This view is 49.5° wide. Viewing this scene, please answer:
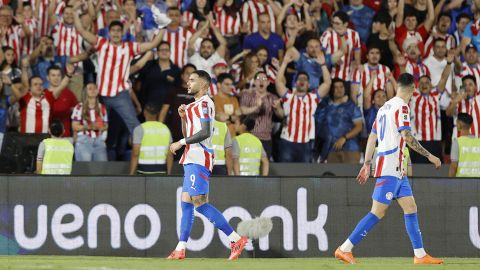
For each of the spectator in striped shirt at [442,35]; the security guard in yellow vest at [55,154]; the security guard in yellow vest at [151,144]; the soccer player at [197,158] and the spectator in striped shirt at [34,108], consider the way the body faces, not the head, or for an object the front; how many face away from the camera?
2

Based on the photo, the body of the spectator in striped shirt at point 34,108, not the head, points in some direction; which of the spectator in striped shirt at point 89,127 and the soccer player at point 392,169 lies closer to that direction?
the soccer player

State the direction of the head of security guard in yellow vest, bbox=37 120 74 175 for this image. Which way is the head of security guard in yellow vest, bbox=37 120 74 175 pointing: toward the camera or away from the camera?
away from the camera

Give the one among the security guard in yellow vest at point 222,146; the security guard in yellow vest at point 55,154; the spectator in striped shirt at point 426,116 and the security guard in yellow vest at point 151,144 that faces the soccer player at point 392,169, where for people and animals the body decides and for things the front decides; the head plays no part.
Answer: the spectator in striped shirt

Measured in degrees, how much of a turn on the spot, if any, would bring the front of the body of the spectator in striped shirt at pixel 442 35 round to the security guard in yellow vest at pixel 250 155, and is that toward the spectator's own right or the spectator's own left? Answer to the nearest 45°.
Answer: approximately 45° to the spectator's own right

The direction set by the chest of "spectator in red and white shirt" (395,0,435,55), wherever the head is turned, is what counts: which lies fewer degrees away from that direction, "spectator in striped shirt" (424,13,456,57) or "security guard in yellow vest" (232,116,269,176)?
the security guard in yellow vest

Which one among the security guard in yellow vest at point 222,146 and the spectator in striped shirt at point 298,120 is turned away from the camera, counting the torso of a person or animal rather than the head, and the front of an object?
the security guard in yellow vest

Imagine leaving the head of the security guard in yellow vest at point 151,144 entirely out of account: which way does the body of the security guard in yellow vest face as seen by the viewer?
away from the camera
